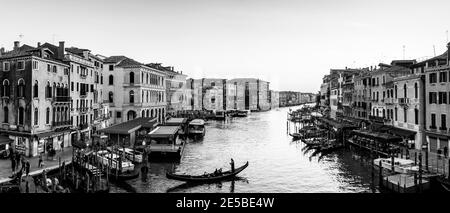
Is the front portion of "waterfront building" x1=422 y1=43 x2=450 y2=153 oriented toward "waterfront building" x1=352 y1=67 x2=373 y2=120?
no

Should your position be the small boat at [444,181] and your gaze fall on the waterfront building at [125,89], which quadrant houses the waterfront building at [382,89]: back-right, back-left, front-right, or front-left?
front-right

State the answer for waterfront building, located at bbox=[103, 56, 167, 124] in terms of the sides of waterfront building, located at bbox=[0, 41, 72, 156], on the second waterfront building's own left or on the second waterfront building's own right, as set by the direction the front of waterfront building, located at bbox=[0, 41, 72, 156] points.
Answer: on the second waterfront building's own left

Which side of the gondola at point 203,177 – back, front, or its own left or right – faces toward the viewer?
left

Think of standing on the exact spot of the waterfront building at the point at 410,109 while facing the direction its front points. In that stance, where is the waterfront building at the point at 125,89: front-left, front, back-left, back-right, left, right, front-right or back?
front-right

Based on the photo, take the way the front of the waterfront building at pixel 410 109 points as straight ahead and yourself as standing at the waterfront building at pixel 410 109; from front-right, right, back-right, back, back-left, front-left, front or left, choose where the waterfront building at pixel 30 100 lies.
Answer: front

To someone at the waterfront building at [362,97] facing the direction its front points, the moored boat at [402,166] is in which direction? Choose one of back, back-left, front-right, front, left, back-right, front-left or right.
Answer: front-left

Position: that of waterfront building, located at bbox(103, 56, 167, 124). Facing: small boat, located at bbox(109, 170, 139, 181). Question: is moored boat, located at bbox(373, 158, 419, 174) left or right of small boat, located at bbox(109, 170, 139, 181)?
left

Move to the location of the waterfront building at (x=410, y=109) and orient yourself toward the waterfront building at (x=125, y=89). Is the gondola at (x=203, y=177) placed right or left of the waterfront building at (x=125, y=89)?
left

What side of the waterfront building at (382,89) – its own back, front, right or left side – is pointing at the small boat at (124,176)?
front

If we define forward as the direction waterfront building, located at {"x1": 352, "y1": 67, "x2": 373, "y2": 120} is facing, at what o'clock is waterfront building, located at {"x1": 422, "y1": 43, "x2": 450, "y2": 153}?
waterfront building, located at {"x1": 422, "y1": 43, "x2": 450, "y2": 153} is roughly at 10 o'clock from waterfront building, located at {"x1": 352, "y1": 67, "x2": 373, "y2": 120}.

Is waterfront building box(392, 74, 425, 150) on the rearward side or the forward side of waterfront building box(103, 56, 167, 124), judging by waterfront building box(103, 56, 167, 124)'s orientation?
on the forward side

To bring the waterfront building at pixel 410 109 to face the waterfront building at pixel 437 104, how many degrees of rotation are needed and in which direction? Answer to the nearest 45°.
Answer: approximately 90° to its left

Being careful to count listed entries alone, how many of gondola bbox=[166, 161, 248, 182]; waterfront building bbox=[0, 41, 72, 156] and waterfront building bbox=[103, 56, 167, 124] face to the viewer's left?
1

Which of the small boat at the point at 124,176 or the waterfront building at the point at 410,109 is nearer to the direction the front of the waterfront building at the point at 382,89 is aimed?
the small boat

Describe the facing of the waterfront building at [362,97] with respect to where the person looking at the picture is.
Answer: facing the viewer and to the left of the viewer
